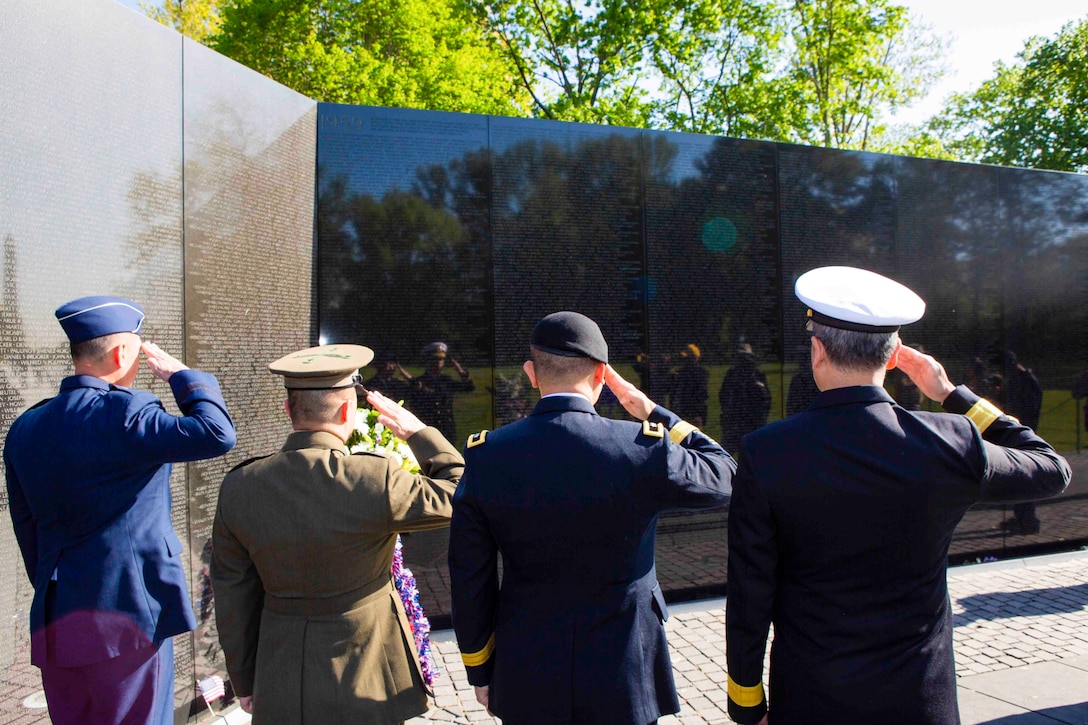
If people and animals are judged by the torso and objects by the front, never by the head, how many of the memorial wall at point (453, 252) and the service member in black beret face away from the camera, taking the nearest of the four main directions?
1

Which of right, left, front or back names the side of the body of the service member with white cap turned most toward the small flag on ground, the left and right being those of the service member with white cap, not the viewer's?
left

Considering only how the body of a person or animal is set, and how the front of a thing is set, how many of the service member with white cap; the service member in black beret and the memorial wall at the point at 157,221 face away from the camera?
2

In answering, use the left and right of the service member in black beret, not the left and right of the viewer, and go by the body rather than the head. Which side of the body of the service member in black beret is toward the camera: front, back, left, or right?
back

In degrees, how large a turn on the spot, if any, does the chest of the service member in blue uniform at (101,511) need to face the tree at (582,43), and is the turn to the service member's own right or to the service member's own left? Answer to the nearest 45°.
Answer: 0° — they already face it

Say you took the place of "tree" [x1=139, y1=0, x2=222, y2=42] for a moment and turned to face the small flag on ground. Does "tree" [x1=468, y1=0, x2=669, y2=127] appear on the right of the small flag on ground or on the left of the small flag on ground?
left

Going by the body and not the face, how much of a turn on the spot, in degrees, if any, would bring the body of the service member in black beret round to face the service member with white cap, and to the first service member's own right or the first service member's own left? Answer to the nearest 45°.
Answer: approximately 90° to the first service member's own right

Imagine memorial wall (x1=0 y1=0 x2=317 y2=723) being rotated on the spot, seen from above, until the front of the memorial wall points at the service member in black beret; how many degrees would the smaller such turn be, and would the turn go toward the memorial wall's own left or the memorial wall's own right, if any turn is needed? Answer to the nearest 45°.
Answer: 0° — it already faces them

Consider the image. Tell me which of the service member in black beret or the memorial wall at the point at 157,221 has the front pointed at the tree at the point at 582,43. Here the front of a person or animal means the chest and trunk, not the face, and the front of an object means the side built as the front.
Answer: the service member in black beret
